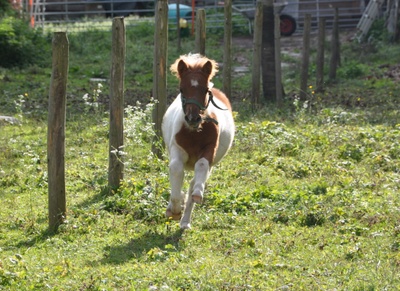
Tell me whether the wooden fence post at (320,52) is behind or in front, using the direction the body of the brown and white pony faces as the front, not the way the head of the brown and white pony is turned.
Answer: behind

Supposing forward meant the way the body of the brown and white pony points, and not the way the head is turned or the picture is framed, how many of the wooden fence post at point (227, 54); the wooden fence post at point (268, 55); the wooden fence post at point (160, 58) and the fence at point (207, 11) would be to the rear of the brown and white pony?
4

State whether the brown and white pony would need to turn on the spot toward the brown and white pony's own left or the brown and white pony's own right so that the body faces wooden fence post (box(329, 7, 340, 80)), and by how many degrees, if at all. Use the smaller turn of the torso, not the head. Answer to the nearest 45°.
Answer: approximately 180°

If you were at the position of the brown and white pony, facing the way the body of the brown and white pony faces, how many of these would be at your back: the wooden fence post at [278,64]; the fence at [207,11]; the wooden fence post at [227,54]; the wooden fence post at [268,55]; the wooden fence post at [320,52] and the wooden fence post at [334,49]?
6

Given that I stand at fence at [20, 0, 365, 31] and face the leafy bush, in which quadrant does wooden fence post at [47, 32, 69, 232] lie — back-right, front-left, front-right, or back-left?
front-left

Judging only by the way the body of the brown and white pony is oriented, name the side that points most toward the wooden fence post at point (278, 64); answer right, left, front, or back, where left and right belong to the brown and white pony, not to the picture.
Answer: back

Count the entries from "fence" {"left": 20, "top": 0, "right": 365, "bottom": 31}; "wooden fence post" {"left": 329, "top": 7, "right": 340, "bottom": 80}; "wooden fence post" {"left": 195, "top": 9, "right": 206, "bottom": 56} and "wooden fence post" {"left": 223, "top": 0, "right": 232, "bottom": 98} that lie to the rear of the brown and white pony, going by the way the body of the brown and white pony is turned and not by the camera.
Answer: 4

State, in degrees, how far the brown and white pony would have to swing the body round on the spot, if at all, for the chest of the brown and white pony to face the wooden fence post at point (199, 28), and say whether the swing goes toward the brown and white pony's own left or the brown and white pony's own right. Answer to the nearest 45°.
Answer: approximately 180°

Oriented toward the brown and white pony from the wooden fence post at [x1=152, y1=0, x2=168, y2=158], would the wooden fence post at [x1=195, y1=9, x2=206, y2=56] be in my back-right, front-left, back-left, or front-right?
back-left

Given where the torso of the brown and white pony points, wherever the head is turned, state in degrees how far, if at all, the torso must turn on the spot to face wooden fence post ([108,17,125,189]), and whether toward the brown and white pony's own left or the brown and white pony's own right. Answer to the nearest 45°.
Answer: approximately 135° to the brown and white pony's own right

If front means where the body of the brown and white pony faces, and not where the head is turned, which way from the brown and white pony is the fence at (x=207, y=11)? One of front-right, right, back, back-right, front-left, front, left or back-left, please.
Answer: back

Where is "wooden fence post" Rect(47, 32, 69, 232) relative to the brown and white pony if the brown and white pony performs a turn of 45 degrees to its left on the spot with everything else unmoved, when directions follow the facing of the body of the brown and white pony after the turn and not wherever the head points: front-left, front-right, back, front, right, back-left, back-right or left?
back-right

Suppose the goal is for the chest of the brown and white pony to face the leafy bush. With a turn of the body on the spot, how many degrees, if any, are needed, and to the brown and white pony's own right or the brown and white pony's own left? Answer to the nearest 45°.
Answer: approximately 180°

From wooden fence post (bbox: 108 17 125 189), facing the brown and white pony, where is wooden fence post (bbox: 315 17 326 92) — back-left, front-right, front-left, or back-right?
back-left

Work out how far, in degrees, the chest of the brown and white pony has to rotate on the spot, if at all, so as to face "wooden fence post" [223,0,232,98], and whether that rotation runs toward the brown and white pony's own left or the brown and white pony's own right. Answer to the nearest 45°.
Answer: approximately 180°

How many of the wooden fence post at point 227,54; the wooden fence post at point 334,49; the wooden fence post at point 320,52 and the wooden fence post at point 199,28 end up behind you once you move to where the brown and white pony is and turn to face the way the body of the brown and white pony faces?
4

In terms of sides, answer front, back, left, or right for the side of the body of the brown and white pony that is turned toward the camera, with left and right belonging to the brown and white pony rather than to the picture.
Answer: front
